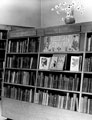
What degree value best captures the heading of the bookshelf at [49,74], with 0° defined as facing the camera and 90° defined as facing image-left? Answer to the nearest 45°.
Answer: approximately 45°
